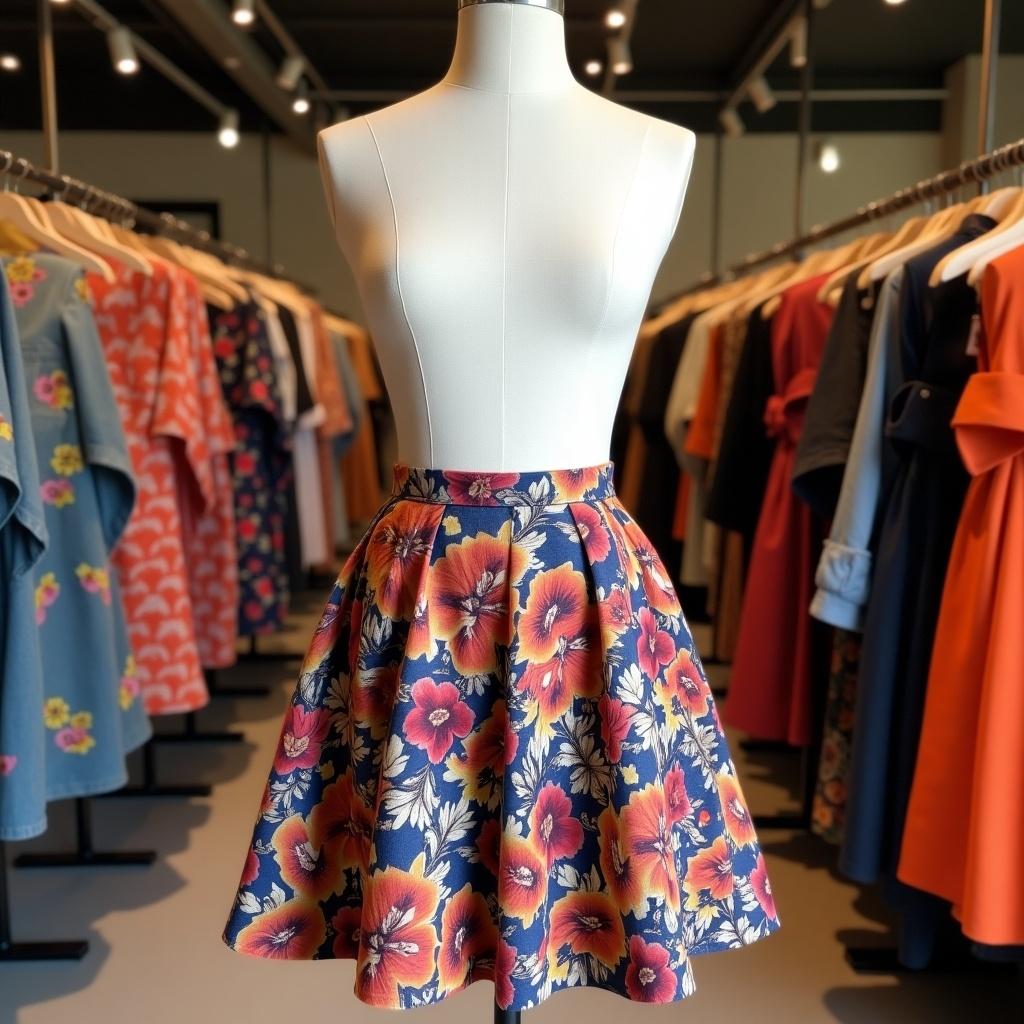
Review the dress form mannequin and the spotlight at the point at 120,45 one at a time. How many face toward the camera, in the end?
2

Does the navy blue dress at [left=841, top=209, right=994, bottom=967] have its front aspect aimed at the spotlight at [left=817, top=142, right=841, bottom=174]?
no

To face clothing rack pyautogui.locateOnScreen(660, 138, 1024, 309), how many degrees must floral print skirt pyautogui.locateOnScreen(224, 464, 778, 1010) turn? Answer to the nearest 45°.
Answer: approximately 135° to its left

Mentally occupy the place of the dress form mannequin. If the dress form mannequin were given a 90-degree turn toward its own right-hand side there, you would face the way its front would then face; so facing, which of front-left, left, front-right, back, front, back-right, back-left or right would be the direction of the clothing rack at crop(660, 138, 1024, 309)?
back-right

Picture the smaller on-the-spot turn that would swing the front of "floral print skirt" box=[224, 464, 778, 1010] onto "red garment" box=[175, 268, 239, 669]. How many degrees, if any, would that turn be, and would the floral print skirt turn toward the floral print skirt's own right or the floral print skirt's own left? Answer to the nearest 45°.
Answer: approximately 135° to the floral print skirt's own right

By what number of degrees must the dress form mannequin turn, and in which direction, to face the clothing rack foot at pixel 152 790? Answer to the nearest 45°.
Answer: approximately 135° to its right

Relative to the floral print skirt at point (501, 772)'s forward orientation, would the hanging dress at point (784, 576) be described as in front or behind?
behind

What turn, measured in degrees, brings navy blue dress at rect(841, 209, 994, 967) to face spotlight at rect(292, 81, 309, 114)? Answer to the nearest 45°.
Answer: approximately 90° to its right

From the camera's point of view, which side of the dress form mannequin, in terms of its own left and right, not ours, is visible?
front

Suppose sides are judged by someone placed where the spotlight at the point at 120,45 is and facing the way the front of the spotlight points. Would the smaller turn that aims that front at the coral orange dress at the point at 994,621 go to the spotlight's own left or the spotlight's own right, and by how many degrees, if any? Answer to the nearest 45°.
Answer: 0° — it already faces it

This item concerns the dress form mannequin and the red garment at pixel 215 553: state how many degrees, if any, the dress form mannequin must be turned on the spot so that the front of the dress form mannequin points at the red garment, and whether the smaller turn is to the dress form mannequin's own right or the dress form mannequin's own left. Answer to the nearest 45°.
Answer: approximately 135° to the dress form mannequin's own right

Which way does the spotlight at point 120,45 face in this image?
toward the camera
